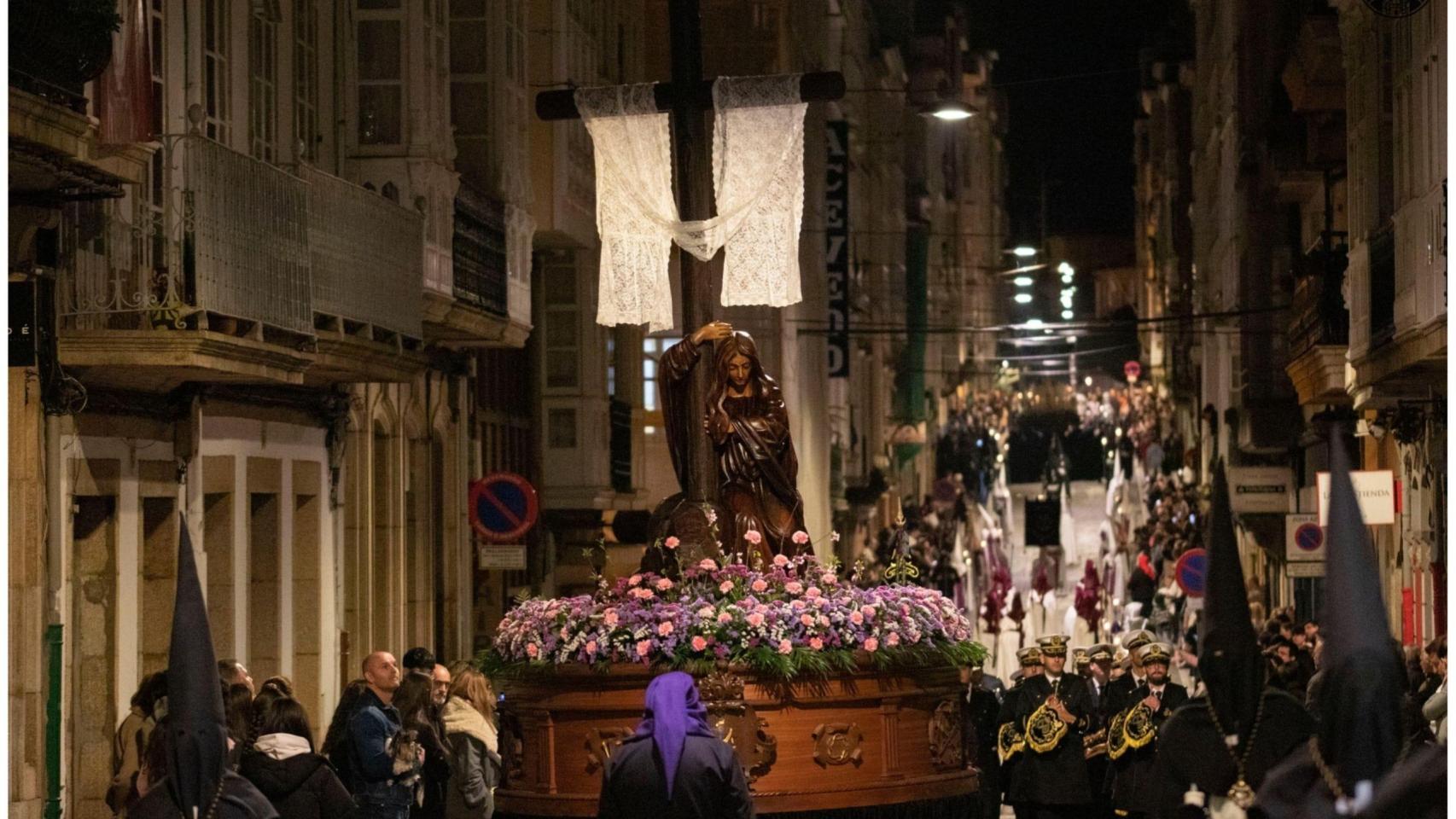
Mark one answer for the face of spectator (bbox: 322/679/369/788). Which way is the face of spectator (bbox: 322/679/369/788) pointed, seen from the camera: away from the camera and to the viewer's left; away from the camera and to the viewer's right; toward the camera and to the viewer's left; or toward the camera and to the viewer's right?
away from the camera and to the viewer's right

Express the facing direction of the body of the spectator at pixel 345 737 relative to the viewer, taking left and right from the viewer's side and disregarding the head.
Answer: facing to the right of the viewer

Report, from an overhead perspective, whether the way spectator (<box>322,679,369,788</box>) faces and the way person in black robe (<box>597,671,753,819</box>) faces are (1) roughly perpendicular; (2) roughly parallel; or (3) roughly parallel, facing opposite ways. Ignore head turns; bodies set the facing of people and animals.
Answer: roughly perpendicular

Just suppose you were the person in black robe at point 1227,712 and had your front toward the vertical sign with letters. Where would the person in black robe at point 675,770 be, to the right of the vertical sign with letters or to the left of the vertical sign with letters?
left

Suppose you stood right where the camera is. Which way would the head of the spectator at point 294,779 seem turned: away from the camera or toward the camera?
away from the camera

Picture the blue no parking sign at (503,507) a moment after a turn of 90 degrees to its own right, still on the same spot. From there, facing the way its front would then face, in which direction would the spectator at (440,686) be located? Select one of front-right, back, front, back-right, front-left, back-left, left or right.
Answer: left

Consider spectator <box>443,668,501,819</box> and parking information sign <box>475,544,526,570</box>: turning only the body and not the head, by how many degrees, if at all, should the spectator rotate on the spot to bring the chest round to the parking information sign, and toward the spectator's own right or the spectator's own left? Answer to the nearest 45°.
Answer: approximately 45° to the spectator's own left

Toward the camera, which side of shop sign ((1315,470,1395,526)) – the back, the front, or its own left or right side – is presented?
front

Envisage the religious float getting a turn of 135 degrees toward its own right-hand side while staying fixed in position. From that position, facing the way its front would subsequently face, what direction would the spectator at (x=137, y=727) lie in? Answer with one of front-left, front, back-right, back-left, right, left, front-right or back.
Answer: front-left

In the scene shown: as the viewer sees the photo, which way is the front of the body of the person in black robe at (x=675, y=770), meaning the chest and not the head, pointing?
away from the camera

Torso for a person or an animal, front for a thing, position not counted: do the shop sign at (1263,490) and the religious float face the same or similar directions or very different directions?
same or similar directions

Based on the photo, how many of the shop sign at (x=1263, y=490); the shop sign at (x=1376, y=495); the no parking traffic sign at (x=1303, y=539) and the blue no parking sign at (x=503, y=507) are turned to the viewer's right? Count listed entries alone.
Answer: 0

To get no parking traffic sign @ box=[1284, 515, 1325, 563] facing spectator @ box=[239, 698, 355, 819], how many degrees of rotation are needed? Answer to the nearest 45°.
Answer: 0° — it already faces them

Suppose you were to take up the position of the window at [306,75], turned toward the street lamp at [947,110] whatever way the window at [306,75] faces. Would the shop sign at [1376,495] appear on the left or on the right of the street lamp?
right

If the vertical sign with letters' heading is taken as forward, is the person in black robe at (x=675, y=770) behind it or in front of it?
in front
